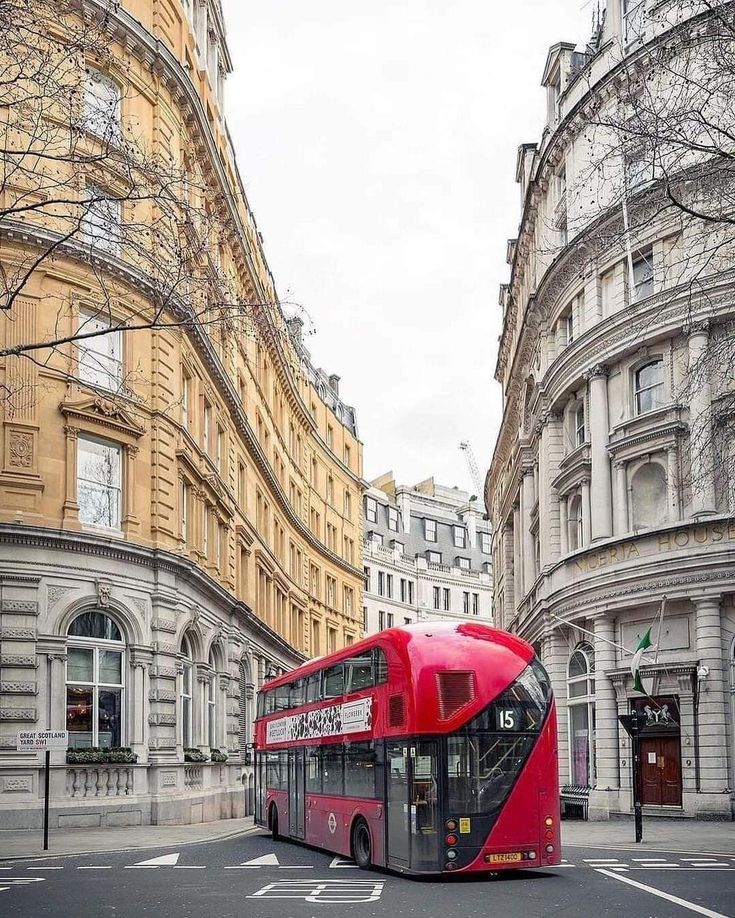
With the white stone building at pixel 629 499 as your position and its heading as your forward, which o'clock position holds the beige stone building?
The beige stone building is roughly at 2 o'clock from the white stone building.

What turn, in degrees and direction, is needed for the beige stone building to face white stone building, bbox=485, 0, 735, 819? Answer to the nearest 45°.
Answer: approximately 45° to its left

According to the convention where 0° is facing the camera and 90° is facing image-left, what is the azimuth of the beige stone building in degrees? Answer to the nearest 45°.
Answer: approximately 315°

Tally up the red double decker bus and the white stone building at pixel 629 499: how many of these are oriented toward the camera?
1

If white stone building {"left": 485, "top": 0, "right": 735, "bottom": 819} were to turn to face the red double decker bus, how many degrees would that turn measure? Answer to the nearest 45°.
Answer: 0° — it already faces it

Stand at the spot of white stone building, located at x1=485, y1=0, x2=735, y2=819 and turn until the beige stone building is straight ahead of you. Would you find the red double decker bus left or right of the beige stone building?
left
